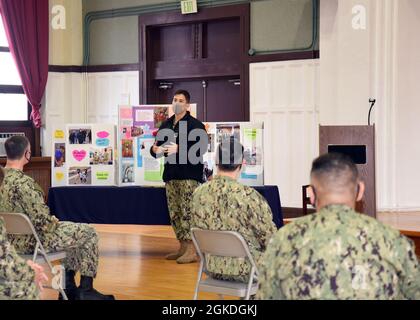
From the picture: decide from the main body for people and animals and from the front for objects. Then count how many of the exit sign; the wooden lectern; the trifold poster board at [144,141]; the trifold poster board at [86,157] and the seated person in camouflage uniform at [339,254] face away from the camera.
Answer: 1

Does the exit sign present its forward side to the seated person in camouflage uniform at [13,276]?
yes

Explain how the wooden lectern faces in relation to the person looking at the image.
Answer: facing the viewer

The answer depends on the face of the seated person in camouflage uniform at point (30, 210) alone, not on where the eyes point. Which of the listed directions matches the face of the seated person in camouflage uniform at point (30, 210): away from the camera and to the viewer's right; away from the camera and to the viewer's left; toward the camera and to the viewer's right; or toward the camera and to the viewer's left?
away from the camera and to the viewer's right

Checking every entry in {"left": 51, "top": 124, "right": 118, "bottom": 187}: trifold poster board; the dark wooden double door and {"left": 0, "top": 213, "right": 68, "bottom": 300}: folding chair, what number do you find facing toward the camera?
2

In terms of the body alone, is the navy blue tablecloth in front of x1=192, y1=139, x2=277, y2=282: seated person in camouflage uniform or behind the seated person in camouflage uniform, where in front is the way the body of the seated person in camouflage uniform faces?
in front

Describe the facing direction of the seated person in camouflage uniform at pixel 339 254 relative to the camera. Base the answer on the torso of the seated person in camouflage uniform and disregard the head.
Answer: away from the camera

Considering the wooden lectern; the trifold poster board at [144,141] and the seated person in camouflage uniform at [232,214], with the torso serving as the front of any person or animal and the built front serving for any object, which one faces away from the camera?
the seated person in camouflage uniform

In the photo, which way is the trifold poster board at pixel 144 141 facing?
toward the camera

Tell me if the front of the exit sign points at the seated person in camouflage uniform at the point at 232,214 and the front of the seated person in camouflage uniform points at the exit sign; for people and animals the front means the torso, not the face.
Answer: yes

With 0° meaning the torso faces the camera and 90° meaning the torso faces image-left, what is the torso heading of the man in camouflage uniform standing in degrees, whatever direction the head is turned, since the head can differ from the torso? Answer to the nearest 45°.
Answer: approximately 45°

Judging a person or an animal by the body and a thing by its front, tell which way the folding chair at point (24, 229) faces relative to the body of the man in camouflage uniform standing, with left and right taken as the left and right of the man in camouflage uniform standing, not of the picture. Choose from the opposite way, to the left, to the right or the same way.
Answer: the opposite way

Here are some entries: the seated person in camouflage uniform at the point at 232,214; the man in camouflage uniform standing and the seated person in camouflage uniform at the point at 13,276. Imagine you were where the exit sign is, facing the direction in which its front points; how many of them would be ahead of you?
3

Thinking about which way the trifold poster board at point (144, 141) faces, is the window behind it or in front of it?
behind

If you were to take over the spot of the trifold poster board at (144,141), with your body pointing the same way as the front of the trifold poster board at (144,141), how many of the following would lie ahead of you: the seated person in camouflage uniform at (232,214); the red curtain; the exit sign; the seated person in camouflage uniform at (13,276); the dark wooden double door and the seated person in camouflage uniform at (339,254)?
3

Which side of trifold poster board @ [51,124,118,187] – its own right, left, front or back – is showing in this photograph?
front

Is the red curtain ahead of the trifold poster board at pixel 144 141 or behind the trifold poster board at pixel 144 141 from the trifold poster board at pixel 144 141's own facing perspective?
behind

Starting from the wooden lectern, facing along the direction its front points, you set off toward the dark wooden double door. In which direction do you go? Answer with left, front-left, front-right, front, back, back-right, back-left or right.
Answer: back-right

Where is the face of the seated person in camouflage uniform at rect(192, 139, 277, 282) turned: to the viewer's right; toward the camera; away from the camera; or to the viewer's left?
away from the camera
